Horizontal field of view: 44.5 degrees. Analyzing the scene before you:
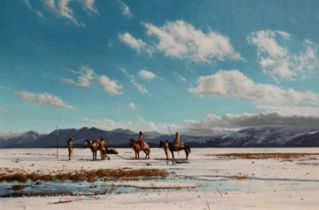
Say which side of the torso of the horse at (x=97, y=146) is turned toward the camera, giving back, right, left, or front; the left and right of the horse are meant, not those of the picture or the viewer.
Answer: left
